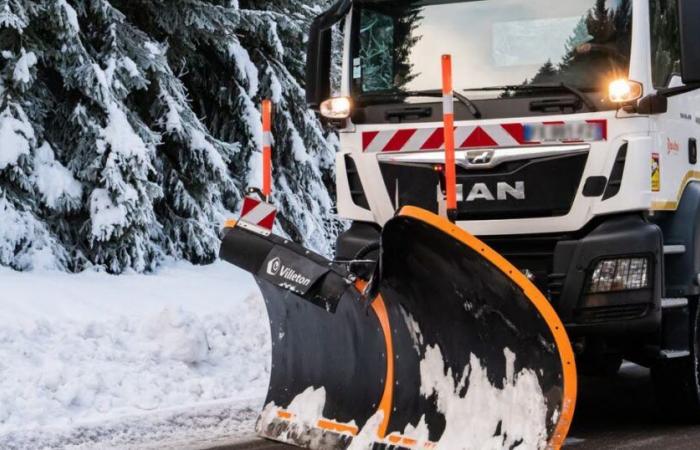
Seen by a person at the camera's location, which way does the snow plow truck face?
facing the viewer and to the left of the viewer

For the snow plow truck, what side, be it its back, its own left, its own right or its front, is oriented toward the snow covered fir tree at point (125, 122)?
right
